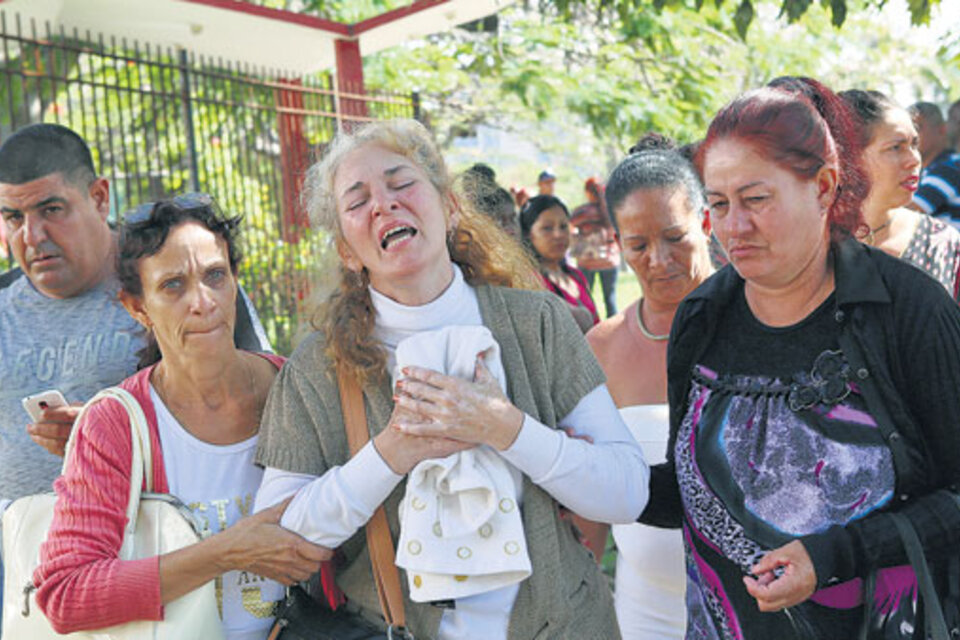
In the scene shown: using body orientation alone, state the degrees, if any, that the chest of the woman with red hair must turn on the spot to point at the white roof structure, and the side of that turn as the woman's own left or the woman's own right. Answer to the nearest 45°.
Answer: approximately 90° to the woman's own right

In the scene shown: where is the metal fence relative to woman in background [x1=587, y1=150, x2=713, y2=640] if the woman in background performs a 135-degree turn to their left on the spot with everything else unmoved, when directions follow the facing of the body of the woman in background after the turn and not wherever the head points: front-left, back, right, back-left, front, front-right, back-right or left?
left

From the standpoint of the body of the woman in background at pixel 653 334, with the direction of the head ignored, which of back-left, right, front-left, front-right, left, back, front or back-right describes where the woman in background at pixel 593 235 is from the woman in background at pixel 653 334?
back

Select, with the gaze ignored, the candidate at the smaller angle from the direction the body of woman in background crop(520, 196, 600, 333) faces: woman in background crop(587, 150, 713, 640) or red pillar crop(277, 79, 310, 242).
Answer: the woman in background

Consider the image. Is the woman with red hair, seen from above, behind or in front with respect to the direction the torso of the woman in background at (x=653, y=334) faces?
in front

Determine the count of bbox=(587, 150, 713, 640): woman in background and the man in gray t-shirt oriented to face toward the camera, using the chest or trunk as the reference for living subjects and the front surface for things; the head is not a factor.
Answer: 2

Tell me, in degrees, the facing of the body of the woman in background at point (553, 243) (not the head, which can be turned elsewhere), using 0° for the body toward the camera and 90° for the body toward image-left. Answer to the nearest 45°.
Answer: approximately 315°

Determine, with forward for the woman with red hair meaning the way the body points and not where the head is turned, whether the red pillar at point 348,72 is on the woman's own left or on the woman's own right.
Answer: on the woman's own right

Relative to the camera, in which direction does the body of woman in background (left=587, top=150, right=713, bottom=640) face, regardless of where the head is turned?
toward the camera

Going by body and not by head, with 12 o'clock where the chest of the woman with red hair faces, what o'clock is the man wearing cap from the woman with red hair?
The man wearing cap is roughly at 4 o'clock from the woman with red hair.

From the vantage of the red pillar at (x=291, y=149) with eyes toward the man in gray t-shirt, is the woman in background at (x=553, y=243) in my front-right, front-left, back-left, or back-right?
front-left

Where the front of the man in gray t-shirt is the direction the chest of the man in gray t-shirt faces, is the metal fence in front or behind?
behind

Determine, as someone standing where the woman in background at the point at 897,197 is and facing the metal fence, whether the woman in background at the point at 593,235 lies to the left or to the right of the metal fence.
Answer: right

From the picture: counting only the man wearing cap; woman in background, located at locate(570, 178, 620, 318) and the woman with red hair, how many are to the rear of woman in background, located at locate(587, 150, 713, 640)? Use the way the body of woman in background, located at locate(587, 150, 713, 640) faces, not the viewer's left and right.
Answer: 2

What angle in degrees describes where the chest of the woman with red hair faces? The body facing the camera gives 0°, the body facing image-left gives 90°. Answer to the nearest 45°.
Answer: approximately 45°
